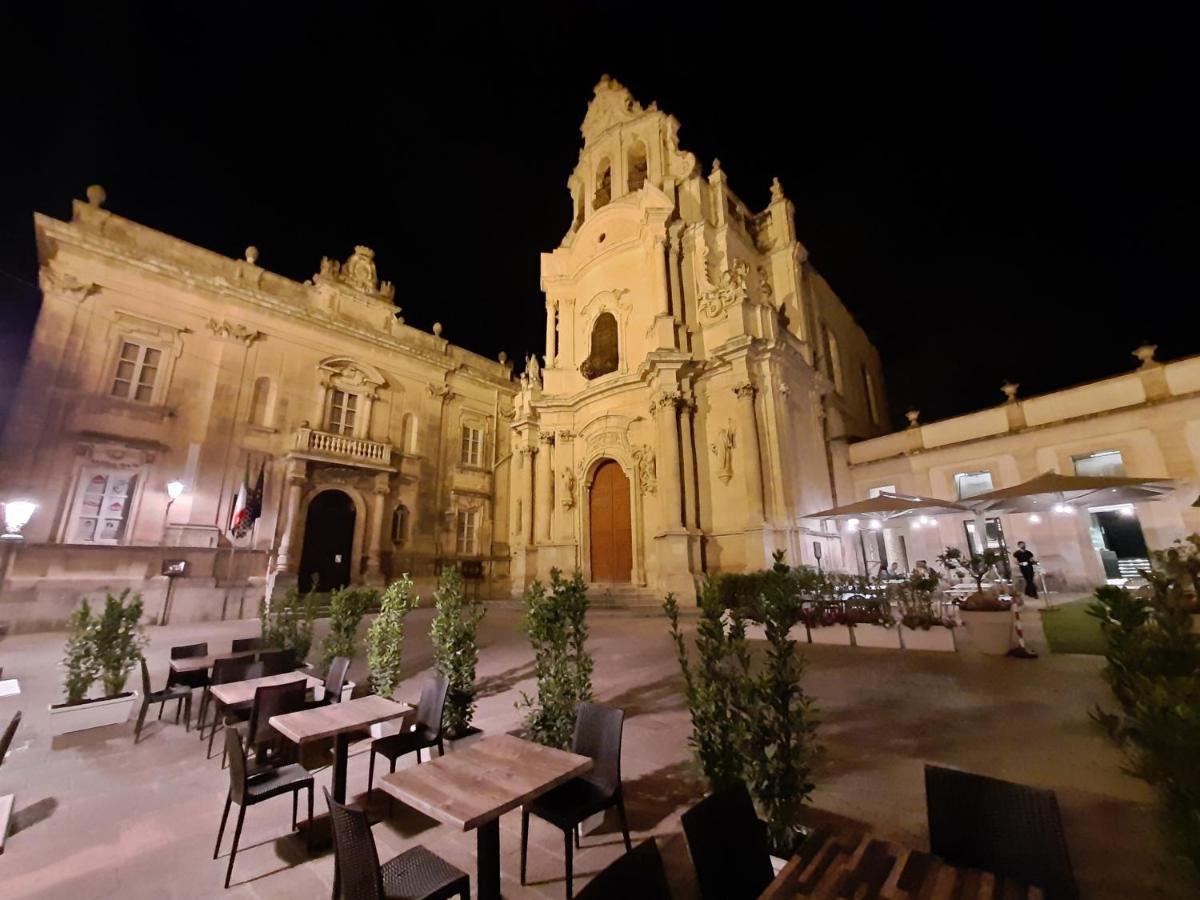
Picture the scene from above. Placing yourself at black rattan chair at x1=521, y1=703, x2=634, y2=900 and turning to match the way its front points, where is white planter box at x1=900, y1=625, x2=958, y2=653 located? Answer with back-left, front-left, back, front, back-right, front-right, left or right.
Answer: back

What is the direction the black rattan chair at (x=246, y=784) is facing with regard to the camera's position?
facing away from the viewer and to the right of the viewer

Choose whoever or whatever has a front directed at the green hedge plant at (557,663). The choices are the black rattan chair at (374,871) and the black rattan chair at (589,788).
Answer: the black rattan chair at (374,871)

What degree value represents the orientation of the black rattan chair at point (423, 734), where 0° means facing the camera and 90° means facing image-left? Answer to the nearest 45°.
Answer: approximately 45°

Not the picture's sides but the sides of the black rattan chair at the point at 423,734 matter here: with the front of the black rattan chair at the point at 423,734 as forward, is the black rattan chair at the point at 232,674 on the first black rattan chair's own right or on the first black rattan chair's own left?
on the first black rattan chair's own right

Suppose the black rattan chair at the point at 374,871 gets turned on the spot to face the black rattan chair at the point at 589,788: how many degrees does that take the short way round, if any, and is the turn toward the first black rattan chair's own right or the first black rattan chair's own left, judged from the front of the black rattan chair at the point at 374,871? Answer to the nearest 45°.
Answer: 0° — it already faces it

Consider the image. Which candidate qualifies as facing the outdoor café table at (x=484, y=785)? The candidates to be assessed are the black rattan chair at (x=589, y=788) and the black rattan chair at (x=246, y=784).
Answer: the black rattan chair at (x=589, y=788)

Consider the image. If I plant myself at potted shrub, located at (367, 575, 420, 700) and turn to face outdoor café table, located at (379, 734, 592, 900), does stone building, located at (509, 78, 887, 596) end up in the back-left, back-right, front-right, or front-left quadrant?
back-left

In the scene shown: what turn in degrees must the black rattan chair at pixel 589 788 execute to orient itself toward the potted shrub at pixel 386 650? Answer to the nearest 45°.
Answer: approximately 90° to its right
